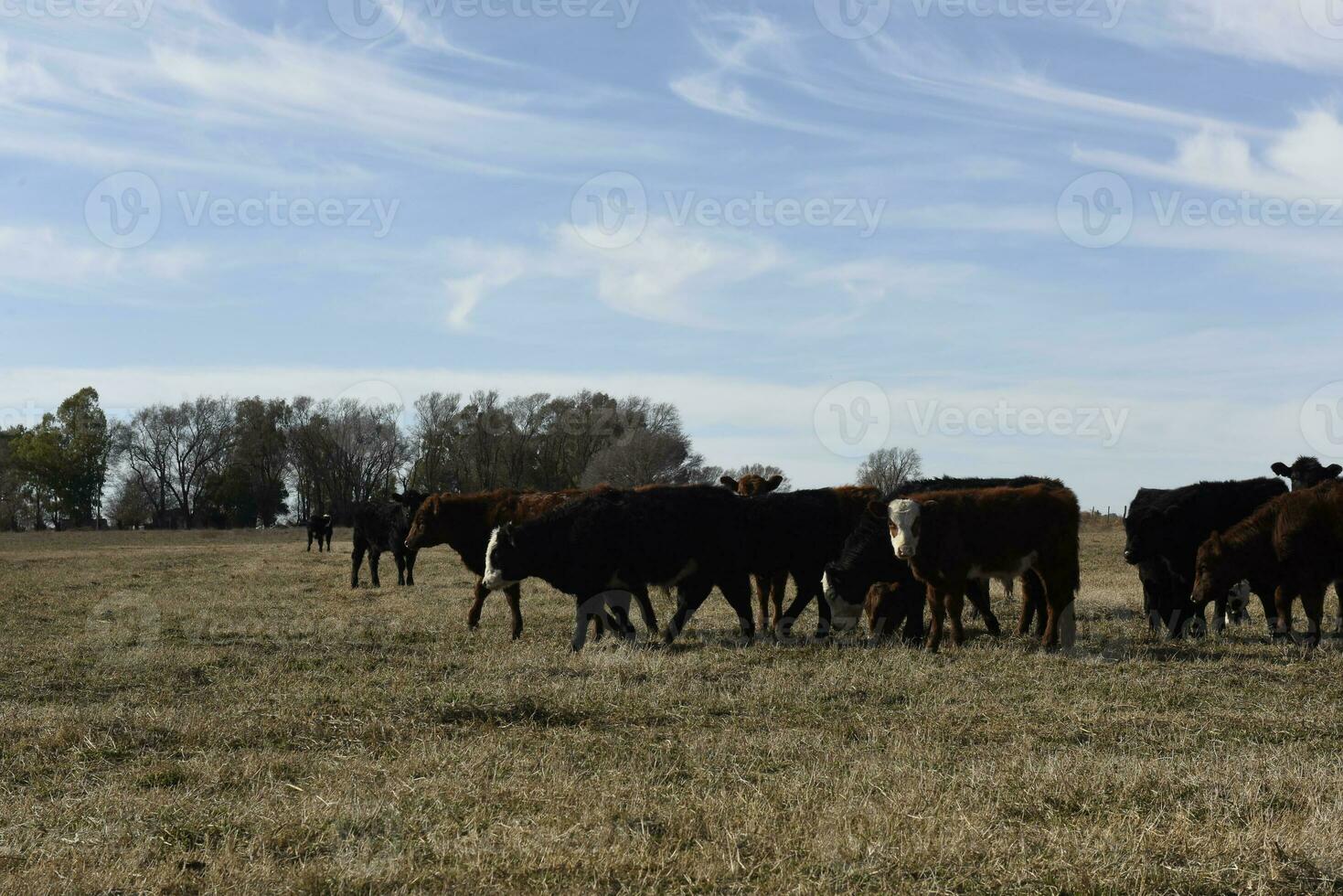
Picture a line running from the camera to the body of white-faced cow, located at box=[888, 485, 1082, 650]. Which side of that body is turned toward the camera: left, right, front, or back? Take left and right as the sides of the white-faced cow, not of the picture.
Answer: left

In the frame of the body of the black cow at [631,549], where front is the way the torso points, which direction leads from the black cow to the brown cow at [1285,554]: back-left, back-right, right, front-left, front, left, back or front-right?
back

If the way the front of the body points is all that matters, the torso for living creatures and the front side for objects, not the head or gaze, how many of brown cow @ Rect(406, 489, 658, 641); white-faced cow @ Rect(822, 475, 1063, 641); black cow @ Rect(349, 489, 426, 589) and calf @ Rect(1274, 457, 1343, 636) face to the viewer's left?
2

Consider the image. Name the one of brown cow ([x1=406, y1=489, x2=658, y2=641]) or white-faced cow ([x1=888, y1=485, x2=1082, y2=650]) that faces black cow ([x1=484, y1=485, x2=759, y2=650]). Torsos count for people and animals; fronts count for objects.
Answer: the white-faced cow

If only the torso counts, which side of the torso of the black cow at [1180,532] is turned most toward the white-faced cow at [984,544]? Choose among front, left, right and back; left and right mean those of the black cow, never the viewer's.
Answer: front

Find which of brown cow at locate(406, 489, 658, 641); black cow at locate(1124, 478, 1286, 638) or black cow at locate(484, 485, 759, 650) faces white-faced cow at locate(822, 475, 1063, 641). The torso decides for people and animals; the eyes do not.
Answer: black cow at locate(1124, 478, 1286, 638)

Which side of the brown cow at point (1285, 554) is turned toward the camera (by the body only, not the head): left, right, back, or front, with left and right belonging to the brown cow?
left

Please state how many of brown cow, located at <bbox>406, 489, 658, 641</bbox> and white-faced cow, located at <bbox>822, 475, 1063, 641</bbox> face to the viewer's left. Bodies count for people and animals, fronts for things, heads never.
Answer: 2

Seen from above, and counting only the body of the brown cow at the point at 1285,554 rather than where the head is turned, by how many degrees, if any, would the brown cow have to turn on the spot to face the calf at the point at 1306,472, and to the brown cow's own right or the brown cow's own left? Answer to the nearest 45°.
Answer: approximately 90° to the brown cow's own right

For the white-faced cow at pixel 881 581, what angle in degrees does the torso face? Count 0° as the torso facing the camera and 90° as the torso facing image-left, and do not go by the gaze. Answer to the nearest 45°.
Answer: approximately 90°

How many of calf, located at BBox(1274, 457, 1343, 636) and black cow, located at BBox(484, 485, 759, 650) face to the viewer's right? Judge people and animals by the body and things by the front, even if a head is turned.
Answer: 0

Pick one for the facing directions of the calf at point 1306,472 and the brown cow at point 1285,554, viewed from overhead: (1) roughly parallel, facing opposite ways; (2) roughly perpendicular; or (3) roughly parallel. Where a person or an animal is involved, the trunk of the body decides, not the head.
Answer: roughly perpendicular

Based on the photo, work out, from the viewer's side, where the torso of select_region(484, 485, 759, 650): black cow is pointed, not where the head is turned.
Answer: to the viewer's left

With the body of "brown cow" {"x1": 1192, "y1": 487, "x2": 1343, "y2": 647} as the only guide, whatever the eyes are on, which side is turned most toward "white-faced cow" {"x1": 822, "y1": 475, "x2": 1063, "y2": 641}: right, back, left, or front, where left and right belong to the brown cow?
front

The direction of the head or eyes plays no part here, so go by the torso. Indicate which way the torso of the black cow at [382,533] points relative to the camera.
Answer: to the viewer's right

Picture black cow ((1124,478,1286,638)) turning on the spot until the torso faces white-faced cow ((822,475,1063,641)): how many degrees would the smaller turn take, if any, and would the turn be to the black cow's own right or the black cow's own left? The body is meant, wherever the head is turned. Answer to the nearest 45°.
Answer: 0° — it already faces it
